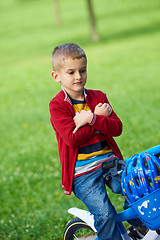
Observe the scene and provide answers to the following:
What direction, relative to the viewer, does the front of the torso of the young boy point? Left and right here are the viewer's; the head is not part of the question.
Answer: facing the viewer and to the right of the viewer

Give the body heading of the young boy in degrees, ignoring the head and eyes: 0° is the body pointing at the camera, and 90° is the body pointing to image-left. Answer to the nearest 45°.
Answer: approximately 315°
